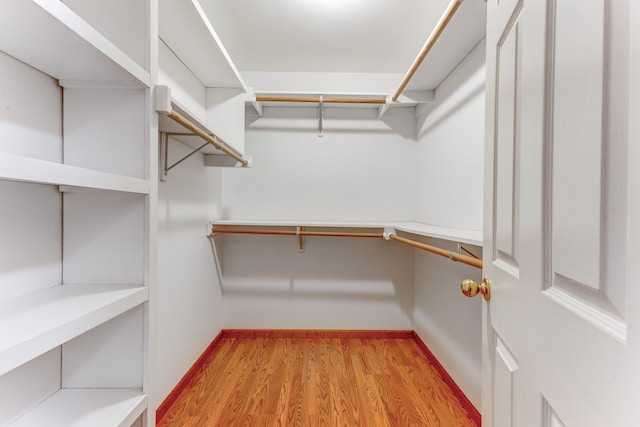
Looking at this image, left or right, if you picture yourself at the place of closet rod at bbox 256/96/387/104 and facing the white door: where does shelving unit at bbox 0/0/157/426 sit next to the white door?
right

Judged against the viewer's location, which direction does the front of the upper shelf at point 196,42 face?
facing to the right of the viewer

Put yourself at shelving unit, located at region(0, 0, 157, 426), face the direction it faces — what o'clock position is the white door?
The white door is roughly at 2 o'clock from the shelving unit.

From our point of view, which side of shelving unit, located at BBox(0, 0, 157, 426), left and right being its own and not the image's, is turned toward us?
right

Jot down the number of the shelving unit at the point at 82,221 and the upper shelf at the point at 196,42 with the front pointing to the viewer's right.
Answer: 2
